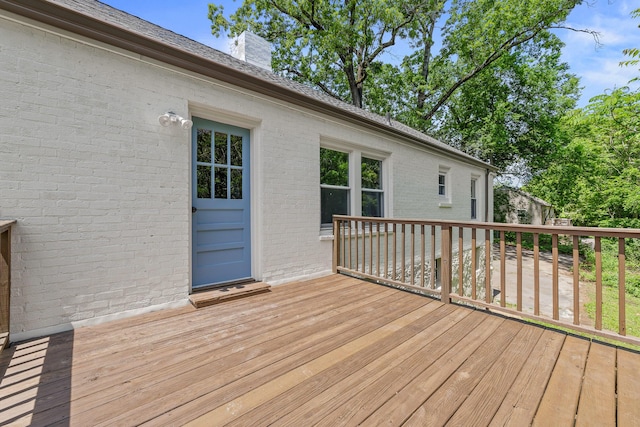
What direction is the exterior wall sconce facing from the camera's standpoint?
toward the camera

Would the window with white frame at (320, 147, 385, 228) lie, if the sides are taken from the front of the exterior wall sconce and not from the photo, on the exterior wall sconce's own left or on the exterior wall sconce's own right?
on the exterior wall sconce's own left

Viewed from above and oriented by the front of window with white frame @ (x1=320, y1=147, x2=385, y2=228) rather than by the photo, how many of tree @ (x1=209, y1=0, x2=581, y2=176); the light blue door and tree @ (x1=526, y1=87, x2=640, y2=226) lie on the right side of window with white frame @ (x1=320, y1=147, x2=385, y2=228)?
1

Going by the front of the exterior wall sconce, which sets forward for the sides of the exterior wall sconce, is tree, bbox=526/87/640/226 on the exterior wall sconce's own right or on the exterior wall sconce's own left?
on the exterior wall sconce's own left

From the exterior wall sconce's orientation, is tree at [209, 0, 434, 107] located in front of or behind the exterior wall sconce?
behind

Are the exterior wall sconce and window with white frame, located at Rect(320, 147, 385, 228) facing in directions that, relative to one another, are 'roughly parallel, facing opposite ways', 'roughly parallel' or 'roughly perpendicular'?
roughly parallel

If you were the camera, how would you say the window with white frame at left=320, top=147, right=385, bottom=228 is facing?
facing the viewer and to the right of the viewer

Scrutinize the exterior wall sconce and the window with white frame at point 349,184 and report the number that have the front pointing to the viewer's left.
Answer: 0

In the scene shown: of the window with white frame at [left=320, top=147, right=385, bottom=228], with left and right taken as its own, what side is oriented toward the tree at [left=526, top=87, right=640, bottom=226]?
left

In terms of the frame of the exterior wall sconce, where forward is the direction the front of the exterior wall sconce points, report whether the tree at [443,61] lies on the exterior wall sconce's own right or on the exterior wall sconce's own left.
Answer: on the exterior wall sconce's own left
